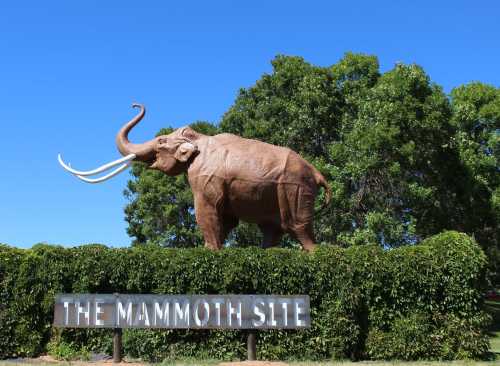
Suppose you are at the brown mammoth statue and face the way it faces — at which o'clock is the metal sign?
The metal sign is roughly at 10 o'clock from the brown mammoth statue.

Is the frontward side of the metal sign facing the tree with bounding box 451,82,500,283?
no

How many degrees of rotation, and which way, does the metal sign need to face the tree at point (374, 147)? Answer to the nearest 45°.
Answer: approximately 135° to its left

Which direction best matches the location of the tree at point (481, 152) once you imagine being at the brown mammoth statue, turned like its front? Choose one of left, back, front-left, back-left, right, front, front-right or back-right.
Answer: back-right

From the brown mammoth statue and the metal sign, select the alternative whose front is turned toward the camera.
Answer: the metal sign

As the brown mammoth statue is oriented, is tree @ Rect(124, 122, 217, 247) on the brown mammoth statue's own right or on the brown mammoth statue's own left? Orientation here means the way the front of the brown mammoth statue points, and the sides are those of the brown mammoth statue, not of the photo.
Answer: on the brown mammoth statue's own right

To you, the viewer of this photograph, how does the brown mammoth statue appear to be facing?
facing to the left of the viewer

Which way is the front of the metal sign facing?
toward the camera

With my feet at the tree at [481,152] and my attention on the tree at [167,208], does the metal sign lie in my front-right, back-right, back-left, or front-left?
front-left

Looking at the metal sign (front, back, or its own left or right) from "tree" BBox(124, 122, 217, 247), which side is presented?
back

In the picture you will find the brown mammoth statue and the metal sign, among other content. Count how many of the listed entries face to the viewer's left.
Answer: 1

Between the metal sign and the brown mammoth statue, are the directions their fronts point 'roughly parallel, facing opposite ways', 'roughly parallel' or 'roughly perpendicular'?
roughly perpendicular

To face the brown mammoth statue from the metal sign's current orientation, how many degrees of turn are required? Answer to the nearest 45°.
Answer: approximately 135° to its left
